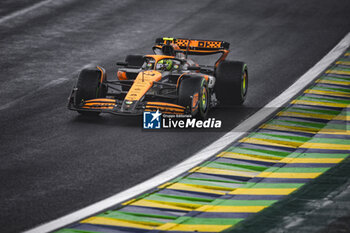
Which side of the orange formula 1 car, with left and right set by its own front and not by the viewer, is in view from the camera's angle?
front
